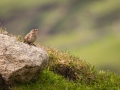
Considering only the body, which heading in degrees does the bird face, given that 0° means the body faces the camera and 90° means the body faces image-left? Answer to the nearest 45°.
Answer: approximately 270°
